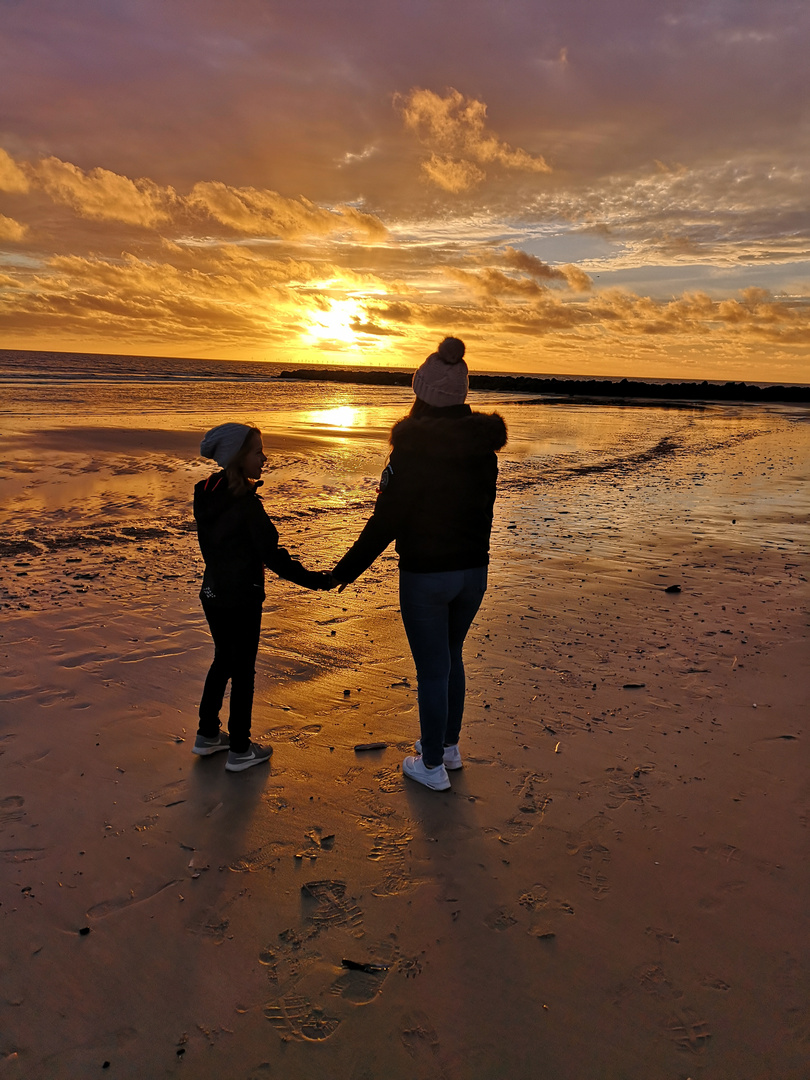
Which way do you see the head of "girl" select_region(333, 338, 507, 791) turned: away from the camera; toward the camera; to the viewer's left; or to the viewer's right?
away from the camera

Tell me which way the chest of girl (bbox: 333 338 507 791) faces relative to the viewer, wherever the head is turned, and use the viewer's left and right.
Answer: facing away from the viewer and to the left of the viewer

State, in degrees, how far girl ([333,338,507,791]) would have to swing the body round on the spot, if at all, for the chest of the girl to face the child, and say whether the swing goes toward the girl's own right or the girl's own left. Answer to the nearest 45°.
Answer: approximately 45° to the girl's own left
